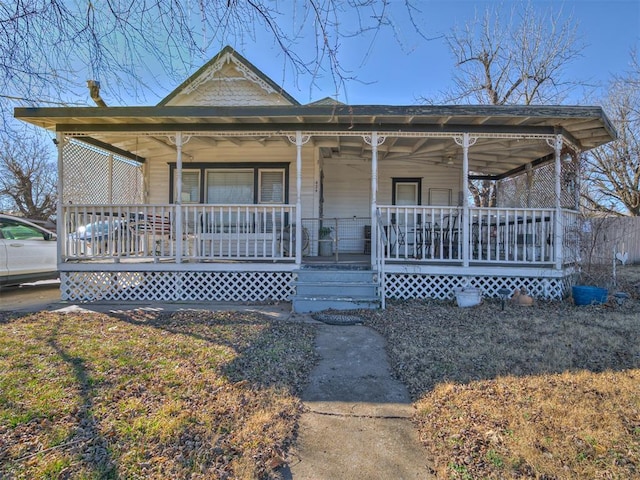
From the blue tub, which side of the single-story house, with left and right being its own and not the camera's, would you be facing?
left

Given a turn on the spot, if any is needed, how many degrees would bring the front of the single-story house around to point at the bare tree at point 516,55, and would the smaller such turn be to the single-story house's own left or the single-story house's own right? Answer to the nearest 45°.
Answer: approximately 135° to the single-story house's own left

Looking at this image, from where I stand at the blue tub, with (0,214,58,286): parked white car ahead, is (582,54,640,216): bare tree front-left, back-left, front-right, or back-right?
back-right

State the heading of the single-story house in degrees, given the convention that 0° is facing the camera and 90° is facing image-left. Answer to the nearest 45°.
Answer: approximately 0°

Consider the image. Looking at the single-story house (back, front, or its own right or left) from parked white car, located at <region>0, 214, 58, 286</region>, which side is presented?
right

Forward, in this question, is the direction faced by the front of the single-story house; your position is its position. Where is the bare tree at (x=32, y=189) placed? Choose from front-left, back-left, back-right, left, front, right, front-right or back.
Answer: back-right

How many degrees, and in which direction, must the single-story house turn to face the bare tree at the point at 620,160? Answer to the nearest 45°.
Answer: approximately 135° to its left

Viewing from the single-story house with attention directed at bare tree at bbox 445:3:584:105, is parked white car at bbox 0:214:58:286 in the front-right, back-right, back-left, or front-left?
back-left
